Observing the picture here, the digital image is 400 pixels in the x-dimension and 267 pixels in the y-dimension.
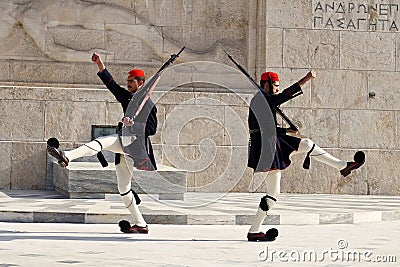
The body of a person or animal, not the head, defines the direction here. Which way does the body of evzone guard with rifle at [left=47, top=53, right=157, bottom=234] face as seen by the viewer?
to the viewer's left
